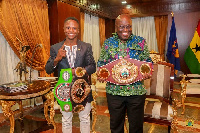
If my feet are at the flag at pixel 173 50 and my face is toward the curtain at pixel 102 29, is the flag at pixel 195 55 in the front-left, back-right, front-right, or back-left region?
back-left

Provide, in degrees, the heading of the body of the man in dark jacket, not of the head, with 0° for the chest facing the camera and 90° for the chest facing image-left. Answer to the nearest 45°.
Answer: approximately 0°

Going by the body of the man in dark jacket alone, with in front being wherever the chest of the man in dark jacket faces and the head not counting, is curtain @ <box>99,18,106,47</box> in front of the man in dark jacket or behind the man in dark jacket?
behind

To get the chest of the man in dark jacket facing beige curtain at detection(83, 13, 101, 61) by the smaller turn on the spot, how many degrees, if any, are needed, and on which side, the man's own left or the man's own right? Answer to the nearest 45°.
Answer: approximately 180°

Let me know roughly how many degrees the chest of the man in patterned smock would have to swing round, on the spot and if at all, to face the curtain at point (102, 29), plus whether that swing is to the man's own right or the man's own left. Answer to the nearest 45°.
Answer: approximately 180°

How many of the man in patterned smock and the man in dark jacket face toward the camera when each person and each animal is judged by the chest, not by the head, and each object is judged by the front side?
2

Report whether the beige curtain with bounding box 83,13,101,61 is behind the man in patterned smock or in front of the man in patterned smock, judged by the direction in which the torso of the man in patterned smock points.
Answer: behind
